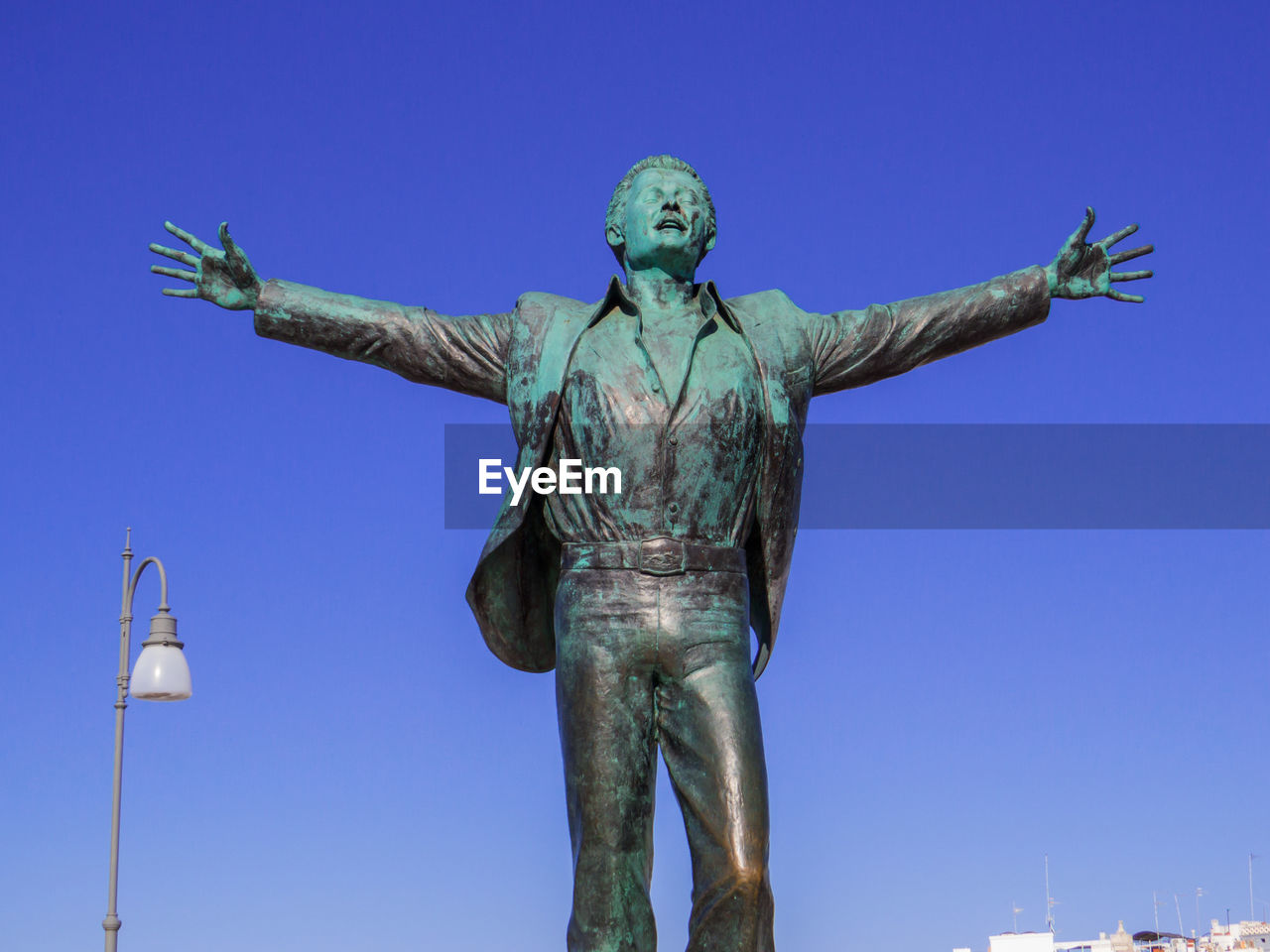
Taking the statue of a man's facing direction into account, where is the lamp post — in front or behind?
behind

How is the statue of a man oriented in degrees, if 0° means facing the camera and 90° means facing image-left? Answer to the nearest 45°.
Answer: approximately 0°
